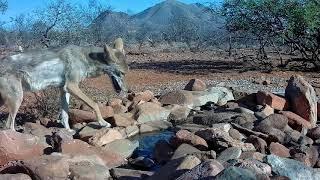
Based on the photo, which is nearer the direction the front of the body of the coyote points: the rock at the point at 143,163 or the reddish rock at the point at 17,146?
the rock

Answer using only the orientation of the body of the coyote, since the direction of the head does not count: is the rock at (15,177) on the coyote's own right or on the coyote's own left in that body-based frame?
on the coyote's own right

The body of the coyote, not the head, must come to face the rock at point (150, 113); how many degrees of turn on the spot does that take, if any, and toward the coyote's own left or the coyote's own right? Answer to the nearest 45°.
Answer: approximately 45° to the coyote's own left

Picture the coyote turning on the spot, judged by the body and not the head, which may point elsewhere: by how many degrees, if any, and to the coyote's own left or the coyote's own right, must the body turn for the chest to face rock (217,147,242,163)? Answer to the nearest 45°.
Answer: approximately 45° to the coyote's own right

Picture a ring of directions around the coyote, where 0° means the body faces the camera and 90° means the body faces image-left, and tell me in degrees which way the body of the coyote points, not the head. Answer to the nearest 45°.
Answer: approximately 270°

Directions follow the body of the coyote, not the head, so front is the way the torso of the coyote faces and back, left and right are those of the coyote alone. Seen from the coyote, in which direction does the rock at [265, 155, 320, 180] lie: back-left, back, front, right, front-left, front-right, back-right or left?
front-right

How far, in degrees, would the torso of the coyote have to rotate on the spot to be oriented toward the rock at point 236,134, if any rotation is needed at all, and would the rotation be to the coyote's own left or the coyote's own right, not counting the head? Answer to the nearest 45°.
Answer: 0° — it already faces it

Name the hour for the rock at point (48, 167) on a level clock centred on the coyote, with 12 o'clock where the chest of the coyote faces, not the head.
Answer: The rock is roughly at 3 o'clock from the coyote.

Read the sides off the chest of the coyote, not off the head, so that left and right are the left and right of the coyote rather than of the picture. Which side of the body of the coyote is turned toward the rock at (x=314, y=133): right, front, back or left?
front

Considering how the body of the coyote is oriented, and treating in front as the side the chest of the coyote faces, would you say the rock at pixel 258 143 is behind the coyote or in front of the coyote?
in front

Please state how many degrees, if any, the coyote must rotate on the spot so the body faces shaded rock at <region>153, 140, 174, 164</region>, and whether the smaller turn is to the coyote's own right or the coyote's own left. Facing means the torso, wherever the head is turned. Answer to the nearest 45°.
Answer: approximately 45° to the coyote's own right

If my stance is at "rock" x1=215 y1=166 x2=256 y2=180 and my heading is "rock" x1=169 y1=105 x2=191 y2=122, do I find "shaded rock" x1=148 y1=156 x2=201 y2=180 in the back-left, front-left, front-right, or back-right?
front-left

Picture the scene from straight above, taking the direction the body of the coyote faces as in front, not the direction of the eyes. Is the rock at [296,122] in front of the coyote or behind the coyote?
in front

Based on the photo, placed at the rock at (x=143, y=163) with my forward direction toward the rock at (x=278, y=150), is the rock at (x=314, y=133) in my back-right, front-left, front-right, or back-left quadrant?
front-left
